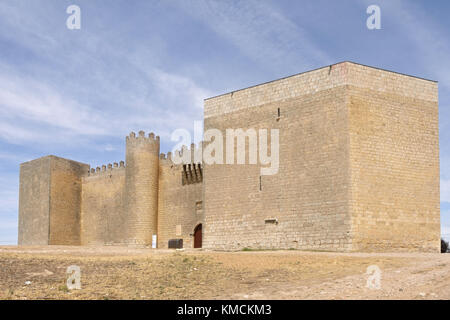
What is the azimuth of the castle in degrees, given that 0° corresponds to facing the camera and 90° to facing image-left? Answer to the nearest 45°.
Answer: approximately 45°
